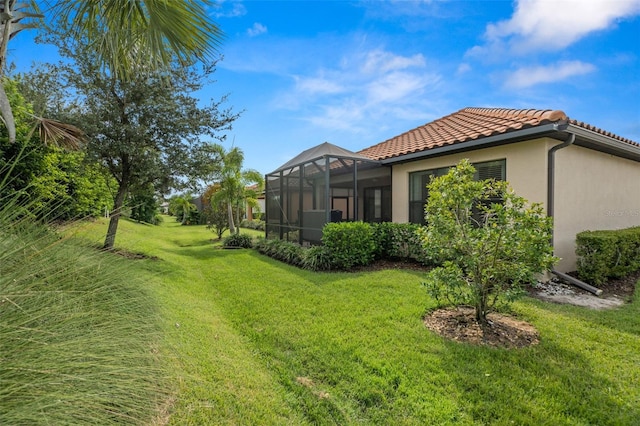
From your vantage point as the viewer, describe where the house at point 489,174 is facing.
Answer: facing away from the viewer and to the right of the viewer

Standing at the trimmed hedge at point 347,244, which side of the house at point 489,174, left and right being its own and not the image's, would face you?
back

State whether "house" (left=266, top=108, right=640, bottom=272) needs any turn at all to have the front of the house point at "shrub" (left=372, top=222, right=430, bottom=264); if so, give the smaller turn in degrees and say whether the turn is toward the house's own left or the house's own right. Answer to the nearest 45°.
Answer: approximately 135° to the house's own left
